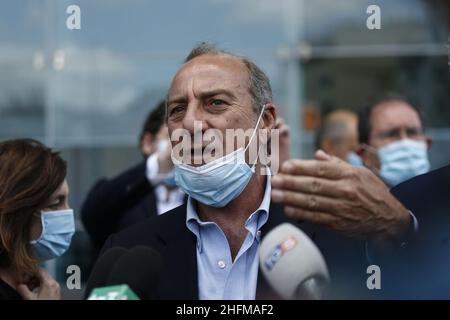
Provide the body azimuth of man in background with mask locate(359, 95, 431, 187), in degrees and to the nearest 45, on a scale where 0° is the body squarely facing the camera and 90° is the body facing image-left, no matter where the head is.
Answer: approximately 315°

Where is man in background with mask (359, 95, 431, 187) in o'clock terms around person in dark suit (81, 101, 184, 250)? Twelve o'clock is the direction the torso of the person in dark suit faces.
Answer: The man in background with mask is roughly at 10 o'clock from the person in dark suit.

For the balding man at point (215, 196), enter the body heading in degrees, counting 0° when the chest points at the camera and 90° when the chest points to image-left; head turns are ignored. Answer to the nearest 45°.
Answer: approximately 45°

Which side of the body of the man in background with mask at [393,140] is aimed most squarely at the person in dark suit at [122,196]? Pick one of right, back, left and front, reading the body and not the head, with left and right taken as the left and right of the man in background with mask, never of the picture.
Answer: right
